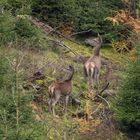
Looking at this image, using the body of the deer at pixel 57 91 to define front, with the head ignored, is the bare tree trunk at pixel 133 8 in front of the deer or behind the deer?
in front

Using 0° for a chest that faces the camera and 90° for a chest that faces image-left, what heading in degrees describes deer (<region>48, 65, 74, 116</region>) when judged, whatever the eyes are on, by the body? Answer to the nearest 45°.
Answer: approximately 225°
